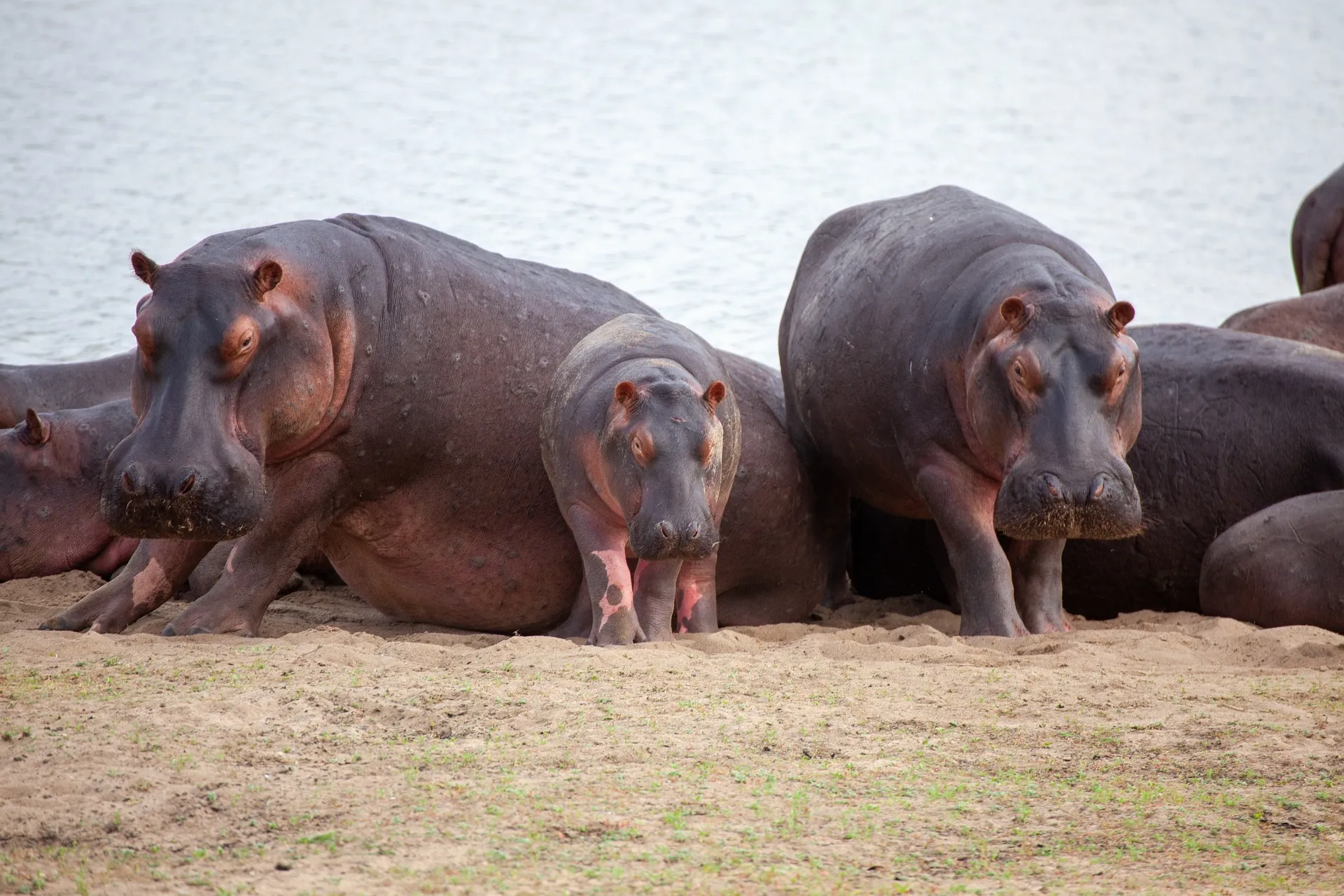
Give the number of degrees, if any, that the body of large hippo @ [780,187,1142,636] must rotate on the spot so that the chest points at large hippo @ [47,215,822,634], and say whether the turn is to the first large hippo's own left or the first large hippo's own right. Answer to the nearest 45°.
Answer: approximately 135° to the first large hippo's own right

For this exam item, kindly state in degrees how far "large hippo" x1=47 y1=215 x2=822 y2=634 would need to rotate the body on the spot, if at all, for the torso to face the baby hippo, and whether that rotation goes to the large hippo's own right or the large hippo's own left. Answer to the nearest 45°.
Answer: approximately 90° to the large hippo's own left

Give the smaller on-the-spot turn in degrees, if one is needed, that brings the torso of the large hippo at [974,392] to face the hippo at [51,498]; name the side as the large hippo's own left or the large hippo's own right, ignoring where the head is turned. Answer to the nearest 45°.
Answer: approximately 135° to the large hippo's own right

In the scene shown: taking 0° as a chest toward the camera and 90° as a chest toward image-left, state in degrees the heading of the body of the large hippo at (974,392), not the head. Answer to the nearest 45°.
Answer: approximately 315°
